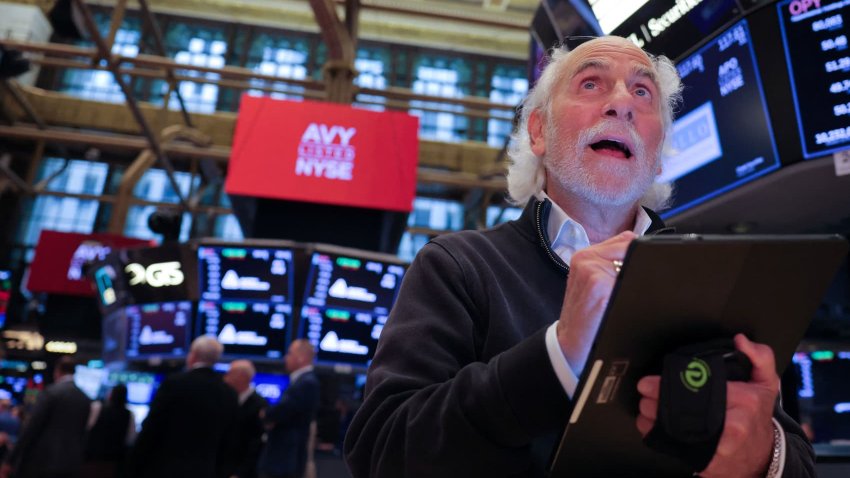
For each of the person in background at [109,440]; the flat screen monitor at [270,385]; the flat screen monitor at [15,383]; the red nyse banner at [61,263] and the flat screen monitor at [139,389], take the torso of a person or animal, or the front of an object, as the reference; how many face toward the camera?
4

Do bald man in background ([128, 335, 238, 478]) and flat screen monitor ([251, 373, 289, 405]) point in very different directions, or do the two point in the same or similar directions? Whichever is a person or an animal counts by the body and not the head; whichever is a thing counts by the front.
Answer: very different directions

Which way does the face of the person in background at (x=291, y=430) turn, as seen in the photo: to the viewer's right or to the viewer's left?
to the viewer's left

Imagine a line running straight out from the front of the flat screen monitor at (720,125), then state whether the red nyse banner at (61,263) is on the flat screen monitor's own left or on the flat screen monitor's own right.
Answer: on the flat screen monitor's own right

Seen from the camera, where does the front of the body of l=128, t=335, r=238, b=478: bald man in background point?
away from the camera

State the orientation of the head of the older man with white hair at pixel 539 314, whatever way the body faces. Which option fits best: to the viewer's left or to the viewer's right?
to the viewer's right

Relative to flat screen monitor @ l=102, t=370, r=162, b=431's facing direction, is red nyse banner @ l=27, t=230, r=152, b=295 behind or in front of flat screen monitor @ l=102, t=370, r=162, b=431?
behind

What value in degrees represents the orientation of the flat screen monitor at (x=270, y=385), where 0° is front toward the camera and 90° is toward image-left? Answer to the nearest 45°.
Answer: approximately 0°

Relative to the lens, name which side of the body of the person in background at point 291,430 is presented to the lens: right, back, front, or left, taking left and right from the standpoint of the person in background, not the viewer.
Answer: left

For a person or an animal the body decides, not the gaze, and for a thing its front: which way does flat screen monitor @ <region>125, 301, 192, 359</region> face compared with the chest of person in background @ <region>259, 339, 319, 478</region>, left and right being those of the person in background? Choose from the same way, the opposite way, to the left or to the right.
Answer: to the left

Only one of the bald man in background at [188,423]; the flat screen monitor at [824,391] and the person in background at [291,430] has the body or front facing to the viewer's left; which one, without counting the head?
the person in background

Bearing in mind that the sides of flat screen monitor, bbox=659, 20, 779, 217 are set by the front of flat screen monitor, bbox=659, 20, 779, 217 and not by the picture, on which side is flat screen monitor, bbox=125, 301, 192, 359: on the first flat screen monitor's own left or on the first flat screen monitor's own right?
on the first flat screen monitor's own right

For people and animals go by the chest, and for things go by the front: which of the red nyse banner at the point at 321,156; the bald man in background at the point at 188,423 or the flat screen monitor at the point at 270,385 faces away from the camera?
the bald man in background
